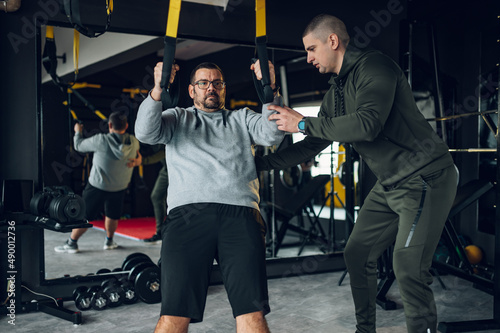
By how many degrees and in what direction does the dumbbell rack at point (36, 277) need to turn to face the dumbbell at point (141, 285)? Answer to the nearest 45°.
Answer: approximately 45° to its left

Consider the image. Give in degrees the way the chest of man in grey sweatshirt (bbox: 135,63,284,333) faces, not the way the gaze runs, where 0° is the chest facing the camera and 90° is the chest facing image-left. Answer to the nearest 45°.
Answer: approximately 0°

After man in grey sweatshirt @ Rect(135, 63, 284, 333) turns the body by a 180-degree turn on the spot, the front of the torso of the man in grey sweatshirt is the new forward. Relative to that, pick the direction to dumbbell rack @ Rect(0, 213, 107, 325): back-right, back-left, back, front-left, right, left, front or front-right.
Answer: front-left

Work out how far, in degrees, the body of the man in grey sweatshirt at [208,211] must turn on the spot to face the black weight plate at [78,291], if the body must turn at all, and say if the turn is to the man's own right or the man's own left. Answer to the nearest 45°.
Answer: approximately 135° to the man's own right

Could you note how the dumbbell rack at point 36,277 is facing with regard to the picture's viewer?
facing the viewer and to the right of the viewer

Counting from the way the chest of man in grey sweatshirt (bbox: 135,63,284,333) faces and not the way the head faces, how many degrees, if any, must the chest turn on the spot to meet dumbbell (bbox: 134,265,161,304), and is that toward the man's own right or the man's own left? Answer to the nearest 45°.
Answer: approximately 180°
